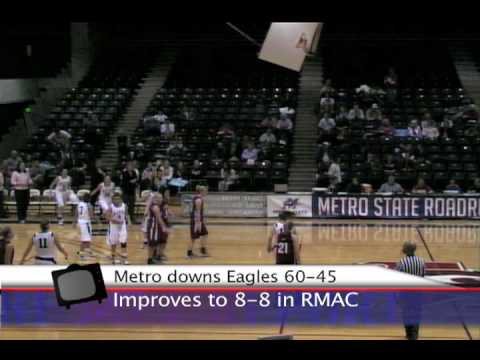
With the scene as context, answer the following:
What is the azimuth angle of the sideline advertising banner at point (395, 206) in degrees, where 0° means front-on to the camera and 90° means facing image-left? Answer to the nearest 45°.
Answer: approximately 0°

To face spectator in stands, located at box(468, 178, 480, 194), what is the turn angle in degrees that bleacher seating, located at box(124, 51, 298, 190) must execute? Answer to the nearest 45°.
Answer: approximately 45° to its left

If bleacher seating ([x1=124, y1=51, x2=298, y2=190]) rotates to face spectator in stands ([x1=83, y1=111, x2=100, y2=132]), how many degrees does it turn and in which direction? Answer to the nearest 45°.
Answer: approximately 90° to its right

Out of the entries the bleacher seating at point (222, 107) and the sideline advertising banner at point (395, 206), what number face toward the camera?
2
